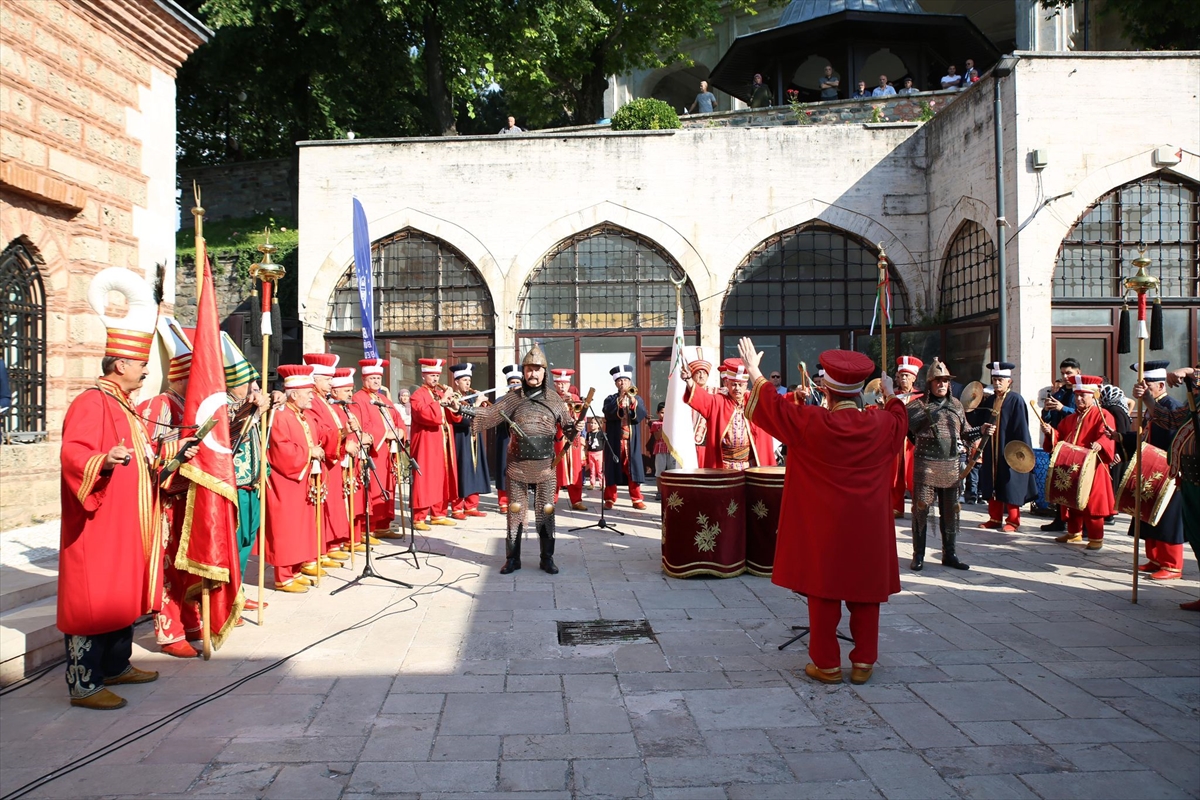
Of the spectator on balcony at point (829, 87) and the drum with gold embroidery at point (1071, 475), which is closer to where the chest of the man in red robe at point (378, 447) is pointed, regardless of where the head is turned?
the drum with gold embroidery

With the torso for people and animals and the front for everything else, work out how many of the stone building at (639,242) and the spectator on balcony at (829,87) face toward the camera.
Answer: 2

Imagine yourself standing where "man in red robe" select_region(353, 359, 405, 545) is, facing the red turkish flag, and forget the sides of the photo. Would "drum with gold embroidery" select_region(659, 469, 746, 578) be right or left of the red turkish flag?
left

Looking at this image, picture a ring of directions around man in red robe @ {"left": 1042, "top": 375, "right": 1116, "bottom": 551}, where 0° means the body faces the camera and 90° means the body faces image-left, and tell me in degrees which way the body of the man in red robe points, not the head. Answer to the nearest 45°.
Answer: approximately 45°

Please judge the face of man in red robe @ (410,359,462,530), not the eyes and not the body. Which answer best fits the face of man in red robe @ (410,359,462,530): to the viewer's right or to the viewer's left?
to the viewer's right

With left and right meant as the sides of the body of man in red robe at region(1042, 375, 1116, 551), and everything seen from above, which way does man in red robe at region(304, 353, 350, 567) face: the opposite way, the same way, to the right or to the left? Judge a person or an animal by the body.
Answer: the opposite way

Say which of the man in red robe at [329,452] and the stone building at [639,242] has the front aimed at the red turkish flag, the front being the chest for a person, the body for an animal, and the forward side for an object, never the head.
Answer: the stone building

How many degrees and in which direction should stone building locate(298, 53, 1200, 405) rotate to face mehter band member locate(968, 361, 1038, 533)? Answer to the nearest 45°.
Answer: approximately 45° to its left

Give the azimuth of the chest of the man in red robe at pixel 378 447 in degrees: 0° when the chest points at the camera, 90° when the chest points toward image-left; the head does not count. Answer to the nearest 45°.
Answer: approximately 315°

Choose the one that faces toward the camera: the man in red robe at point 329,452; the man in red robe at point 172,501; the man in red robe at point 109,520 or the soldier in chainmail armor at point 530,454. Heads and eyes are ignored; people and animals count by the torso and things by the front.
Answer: the soldier in chainmail armor
